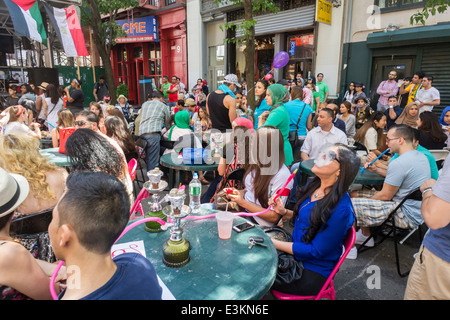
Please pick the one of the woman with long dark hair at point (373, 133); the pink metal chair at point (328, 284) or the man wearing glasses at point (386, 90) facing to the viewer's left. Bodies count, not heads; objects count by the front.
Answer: the pink metal chair

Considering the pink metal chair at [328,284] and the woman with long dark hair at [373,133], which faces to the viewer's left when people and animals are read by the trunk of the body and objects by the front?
the pink metal chair

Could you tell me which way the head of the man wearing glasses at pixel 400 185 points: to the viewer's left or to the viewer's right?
to the viewer's left

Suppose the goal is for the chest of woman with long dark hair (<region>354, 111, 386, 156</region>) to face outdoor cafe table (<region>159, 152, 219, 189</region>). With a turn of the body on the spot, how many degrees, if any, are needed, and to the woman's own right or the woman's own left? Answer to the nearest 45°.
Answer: approximately 135° to the woman's own right

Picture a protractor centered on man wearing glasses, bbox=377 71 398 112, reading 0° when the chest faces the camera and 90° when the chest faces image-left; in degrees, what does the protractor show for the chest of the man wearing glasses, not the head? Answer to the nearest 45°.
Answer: approximately 0°

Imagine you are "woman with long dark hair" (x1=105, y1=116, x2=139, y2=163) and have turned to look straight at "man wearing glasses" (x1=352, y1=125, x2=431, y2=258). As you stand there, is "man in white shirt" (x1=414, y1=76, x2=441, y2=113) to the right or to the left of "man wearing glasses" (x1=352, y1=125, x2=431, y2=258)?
left

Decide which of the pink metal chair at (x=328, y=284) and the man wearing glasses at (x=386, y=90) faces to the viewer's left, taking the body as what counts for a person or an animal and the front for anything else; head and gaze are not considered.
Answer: the pink metal chair

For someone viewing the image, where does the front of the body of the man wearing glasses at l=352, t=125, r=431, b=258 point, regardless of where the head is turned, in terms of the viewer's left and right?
facing to the left of the viewer

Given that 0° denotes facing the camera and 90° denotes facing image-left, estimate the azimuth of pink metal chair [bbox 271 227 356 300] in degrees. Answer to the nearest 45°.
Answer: approximately 90°
